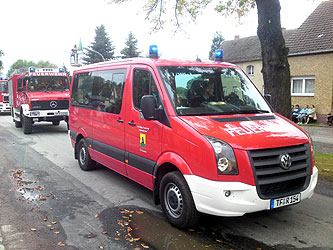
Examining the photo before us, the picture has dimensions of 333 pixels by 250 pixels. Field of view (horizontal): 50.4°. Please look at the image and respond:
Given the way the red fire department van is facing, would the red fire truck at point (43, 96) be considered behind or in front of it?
behind

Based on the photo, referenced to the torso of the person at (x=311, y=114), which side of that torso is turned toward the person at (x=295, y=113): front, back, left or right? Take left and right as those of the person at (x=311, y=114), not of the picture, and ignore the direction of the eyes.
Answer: right

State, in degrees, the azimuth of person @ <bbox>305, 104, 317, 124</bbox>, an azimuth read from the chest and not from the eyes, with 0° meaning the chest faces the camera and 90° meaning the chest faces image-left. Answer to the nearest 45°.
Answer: approximately 45°

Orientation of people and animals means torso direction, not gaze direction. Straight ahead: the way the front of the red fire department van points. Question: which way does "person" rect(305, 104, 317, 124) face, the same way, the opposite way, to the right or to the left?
to the right

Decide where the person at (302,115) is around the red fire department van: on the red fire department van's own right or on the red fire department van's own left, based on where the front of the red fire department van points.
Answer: on the red fire department van's own left

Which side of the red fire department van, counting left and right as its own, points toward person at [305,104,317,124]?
left

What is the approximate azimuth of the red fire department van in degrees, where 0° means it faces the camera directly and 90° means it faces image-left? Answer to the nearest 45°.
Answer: approximately 315°
